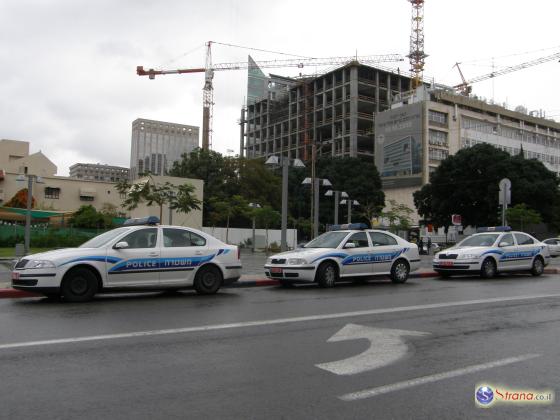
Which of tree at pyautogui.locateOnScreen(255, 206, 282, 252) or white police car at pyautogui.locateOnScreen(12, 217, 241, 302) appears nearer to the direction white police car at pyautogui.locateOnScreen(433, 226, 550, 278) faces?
the white police car

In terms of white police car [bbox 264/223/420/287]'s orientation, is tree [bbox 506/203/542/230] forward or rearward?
rearward

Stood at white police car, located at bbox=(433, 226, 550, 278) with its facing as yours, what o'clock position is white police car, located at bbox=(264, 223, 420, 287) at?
white police car, located at bbox=(264, 223, 420, 287) is roughly at 12 o'clock from white police car, located at bbox=(433, 226, 550, 278).

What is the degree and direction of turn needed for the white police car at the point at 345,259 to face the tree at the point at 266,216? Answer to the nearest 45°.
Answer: approximately 135° to its right

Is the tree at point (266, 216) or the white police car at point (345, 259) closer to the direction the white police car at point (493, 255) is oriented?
the white police car

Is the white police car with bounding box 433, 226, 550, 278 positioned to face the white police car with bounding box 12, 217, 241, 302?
yes

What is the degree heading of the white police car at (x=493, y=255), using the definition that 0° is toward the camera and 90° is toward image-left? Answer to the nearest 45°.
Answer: approximately 45°

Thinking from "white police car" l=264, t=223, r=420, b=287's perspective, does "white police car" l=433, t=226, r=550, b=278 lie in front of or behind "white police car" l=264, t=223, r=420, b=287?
behind

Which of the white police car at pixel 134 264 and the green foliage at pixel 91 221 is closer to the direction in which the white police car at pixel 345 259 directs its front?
the white police car

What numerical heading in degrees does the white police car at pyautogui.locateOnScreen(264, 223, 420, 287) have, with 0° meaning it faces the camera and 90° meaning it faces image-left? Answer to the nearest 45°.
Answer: approximately 45°
